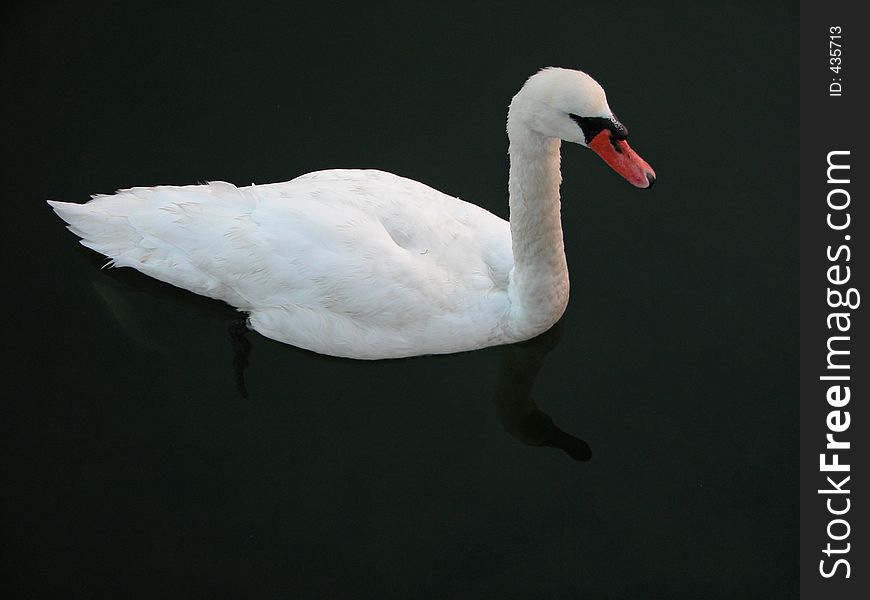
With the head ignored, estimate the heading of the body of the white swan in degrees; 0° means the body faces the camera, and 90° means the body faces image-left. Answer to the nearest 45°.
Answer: approximately 270°
